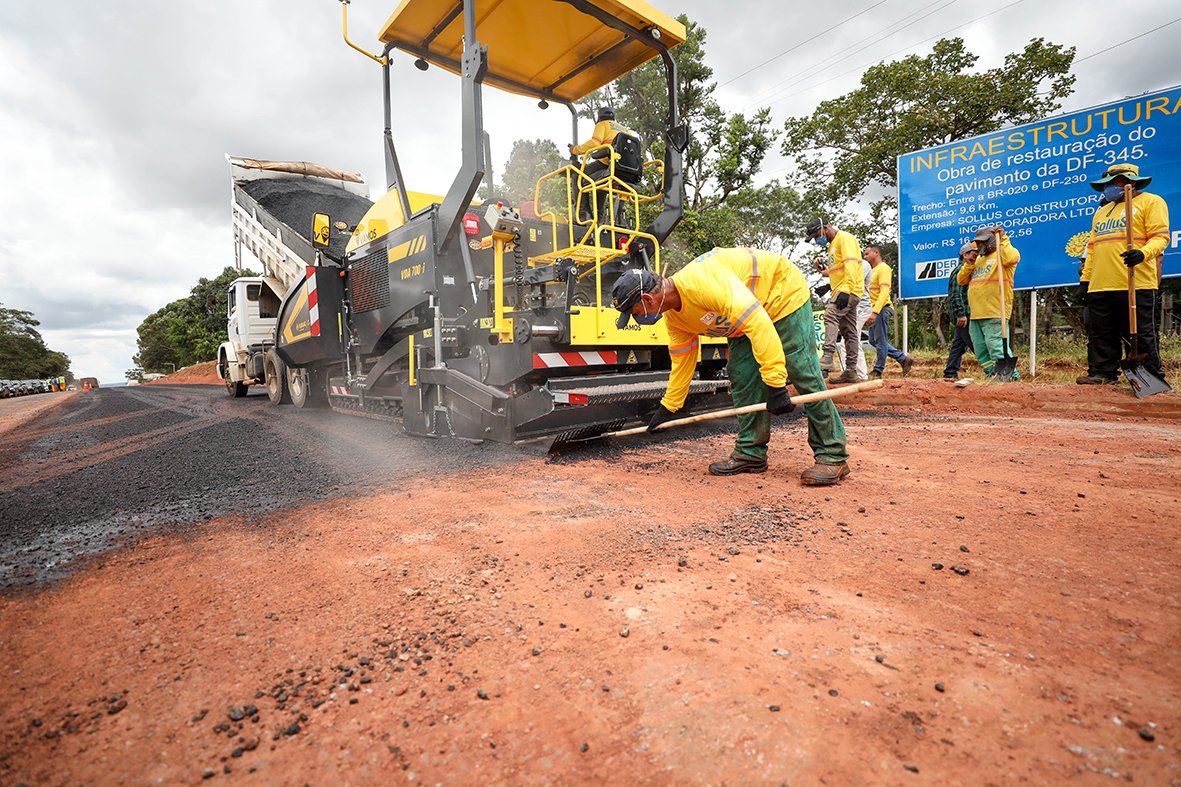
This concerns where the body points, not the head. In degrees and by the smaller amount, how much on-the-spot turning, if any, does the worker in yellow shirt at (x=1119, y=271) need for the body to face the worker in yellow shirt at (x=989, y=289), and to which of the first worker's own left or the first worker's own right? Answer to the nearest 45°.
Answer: approximately 45° to the first worker's own right

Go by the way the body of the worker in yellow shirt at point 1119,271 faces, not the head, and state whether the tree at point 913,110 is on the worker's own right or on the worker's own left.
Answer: on the worker's own right

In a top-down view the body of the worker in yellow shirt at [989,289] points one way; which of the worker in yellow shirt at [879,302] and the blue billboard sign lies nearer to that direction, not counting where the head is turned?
the worker in yellow shirt
